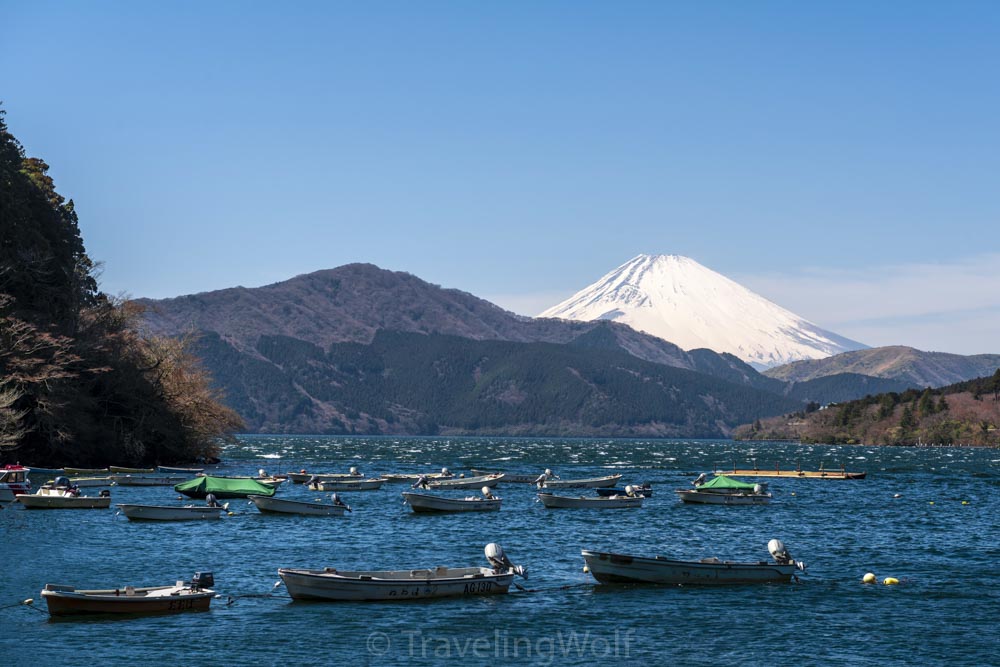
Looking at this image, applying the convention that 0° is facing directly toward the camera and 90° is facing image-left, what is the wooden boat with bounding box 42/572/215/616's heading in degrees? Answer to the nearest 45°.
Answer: approximately 90°
